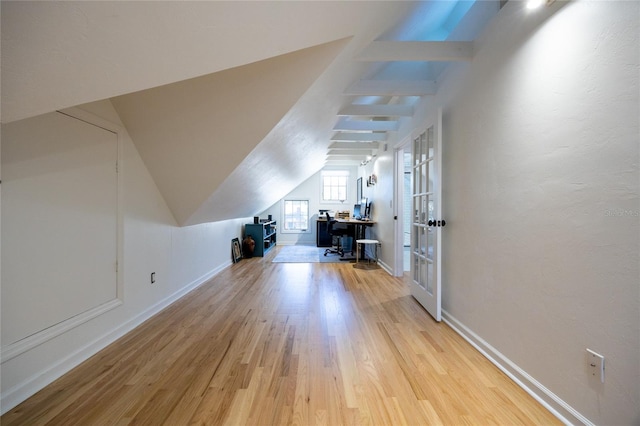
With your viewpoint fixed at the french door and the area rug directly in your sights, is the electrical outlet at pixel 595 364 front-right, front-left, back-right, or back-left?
back-left

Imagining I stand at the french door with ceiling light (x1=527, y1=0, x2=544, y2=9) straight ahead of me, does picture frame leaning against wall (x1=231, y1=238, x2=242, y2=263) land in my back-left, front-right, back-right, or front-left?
back-right

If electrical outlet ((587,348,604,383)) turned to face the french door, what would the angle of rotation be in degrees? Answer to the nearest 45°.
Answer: approximately 90° to its right

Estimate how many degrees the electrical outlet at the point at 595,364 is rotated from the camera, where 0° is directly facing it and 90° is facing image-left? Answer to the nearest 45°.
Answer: approximately 45°

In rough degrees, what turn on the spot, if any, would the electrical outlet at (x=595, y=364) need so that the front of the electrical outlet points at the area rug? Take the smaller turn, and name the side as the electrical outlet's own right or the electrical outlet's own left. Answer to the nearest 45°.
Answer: approximately 90° to the electrical outlet's own right
